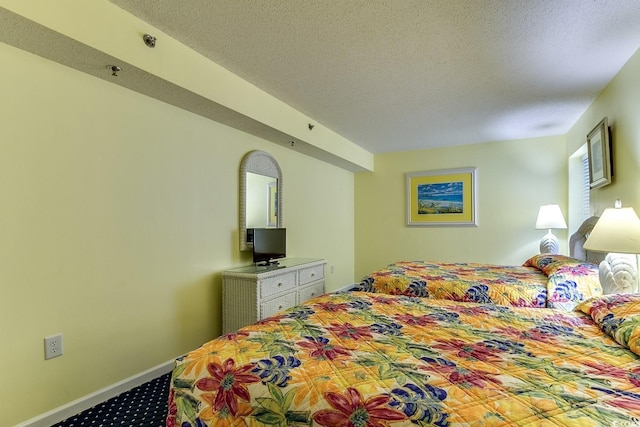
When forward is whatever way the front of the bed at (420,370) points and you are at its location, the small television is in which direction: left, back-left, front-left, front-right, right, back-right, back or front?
front-right

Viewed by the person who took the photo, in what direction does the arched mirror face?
facing the viewer and to the right of the viewer

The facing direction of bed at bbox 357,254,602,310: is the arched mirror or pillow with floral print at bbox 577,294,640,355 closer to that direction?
the arched mirror

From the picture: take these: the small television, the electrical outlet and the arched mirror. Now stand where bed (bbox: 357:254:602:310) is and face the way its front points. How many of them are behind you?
0

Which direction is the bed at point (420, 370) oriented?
to the viewer's left

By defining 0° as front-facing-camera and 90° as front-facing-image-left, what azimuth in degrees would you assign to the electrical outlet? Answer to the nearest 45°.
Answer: approximately 315°

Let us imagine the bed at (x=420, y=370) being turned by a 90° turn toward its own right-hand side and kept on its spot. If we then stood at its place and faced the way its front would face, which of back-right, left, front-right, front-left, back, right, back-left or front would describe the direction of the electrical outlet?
left

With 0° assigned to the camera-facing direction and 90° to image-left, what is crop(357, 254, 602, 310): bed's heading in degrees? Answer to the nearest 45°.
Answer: approximately 90°

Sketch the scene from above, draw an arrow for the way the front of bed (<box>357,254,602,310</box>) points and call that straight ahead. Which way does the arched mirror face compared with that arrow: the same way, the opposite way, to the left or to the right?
the opposite way

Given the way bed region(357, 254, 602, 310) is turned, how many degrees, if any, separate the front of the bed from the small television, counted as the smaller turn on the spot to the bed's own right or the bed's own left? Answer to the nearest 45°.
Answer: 0° — it already faces it

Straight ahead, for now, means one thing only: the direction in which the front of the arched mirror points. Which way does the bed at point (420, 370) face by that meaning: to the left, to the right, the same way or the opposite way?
the opposite way
